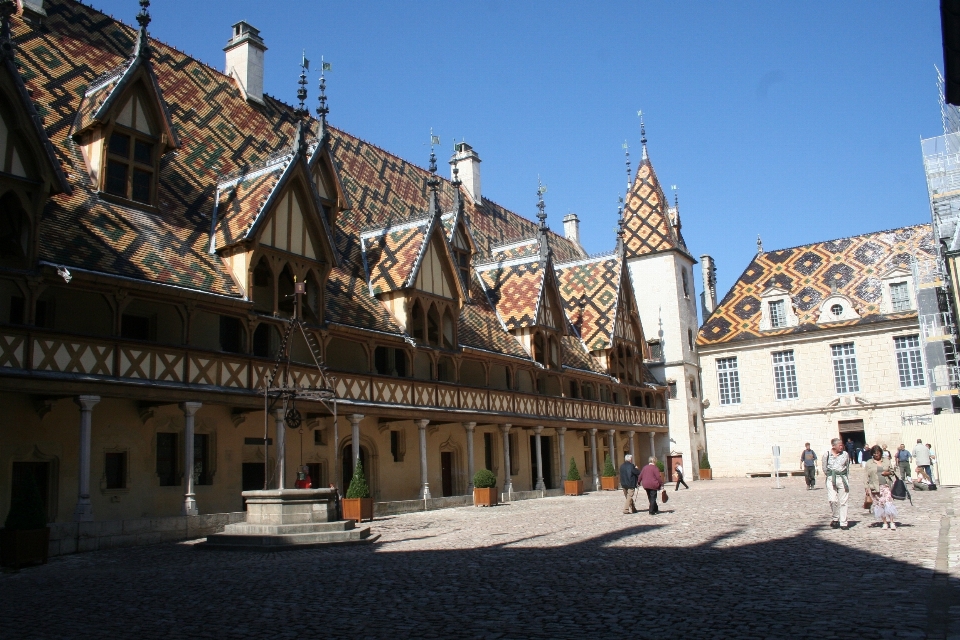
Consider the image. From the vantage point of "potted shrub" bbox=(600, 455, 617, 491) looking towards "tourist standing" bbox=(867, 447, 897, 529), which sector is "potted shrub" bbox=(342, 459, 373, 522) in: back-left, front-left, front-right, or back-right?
front-right

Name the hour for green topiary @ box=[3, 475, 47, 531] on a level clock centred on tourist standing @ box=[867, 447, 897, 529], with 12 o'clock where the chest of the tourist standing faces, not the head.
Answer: The green topiary is roughly at 2 o'clock from the tourist standing.

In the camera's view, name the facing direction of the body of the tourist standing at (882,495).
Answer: toward the camera

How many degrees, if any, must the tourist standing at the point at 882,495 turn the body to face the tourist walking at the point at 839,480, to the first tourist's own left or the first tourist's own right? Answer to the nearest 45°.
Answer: approximately 90° to the first tourist's own right

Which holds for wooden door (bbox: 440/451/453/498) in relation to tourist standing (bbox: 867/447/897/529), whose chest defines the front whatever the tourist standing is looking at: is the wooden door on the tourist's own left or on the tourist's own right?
on the tourist's own right

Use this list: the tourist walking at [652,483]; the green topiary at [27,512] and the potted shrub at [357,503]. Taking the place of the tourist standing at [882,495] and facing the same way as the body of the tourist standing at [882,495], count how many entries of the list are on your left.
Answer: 0

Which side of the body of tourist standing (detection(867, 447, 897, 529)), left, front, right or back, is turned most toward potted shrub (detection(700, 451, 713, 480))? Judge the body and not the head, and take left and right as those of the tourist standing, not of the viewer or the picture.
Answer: back

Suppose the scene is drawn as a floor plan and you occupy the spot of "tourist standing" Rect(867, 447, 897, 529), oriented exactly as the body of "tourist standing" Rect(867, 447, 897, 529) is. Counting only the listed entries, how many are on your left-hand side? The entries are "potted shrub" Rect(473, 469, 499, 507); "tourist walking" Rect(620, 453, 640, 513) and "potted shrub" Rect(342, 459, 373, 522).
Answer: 0

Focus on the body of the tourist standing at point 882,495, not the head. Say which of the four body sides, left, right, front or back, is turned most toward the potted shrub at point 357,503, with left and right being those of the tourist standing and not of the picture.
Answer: right

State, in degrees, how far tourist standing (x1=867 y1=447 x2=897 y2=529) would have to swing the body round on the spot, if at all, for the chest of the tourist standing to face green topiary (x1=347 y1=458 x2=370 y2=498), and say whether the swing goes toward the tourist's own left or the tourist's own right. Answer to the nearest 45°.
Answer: approximately 90° to the tourist's own right

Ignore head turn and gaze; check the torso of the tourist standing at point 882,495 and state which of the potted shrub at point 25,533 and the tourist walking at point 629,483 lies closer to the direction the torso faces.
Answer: the potted shrub

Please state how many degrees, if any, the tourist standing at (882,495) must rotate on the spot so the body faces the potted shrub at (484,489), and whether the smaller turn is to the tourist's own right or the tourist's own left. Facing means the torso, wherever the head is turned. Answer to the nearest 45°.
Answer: approximately 135° to the tourist's own right

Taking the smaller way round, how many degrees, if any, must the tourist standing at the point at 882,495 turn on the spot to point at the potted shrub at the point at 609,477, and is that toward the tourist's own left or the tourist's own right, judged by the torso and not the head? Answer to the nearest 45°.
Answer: approximately 135° to the tourist's own right
